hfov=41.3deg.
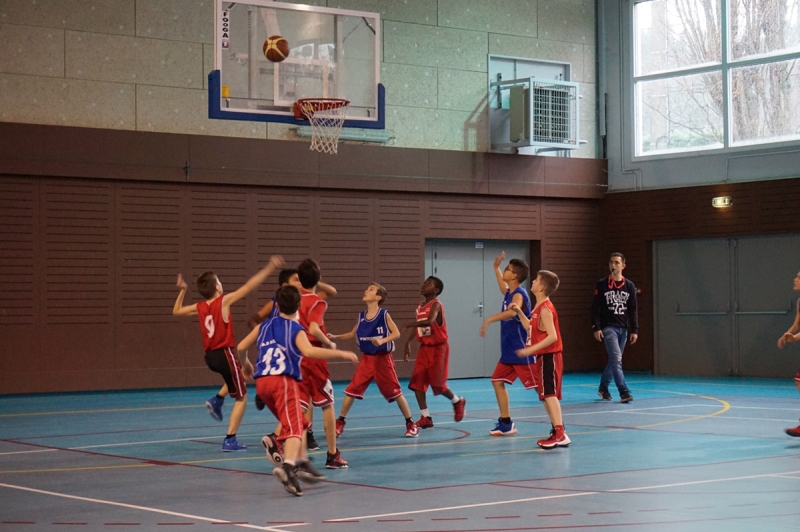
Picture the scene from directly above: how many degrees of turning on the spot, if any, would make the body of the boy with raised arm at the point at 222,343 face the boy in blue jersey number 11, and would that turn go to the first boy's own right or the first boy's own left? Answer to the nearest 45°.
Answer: approximately 45° to the first boy's own right

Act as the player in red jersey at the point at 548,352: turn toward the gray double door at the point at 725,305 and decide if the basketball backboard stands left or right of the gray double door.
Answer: left

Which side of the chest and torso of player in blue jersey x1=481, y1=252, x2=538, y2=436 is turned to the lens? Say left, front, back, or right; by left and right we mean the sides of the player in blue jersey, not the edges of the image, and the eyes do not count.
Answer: left

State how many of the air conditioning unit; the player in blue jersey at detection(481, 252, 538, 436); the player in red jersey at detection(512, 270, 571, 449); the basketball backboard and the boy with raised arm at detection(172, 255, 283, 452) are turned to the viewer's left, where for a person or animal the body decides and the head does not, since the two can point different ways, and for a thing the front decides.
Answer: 2

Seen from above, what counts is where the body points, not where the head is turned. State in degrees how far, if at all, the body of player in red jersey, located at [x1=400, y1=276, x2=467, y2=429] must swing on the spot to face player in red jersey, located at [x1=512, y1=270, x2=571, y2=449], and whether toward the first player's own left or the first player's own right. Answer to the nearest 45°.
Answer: approximately 90° to the first player's own left

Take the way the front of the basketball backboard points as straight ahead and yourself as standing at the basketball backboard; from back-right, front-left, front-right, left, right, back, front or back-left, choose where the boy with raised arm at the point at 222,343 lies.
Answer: front-right

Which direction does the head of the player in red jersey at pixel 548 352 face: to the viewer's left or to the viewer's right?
to the viewer's left

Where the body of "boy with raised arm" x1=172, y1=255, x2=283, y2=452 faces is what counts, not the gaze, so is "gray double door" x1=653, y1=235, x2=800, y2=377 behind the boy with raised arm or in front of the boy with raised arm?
in front

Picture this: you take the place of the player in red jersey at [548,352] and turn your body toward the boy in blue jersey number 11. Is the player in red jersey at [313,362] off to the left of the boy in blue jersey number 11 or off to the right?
left

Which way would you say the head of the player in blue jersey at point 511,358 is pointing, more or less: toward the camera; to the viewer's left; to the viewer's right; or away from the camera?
to the viewer's left

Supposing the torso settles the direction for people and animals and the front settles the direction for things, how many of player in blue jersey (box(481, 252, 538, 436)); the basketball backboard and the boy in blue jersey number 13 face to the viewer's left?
1
